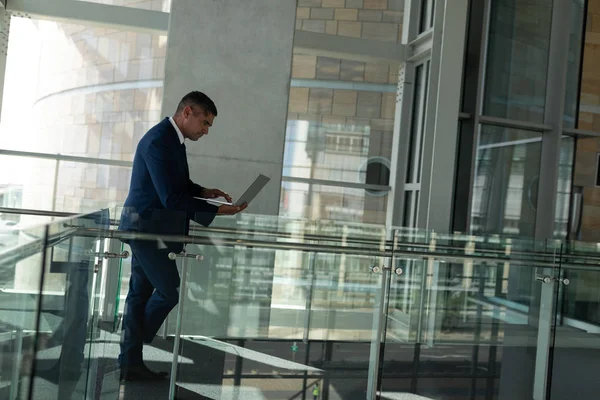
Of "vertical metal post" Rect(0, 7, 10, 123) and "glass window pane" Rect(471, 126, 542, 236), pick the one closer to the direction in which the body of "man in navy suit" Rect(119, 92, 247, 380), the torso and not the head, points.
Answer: the glass window pane

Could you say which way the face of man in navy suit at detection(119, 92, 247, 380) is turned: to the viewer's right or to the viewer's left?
to the viewer's right

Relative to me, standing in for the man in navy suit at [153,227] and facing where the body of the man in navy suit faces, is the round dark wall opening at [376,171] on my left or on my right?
on my left

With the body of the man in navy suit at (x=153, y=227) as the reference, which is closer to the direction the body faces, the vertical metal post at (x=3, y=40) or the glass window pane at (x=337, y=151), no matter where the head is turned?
the glass window pane

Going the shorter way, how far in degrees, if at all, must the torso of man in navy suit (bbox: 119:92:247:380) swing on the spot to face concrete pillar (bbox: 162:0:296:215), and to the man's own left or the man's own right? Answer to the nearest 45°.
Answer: approximately 90° to the man's own left

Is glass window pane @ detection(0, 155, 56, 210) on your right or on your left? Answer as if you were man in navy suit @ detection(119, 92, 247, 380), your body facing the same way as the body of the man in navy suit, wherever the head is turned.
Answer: on your left

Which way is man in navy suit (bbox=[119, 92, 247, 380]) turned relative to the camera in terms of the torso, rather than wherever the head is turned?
to the viewer's right

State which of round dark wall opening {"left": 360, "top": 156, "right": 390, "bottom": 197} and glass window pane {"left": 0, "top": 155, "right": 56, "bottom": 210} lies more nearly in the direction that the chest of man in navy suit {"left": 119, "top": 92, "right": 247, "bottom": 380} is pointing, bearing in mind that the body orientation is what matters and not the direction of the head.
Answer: the round dark wall opening

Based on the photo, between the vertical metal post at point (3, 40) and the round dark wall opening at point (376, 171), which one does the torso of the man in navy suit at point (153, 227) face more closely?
the round dark wall opening

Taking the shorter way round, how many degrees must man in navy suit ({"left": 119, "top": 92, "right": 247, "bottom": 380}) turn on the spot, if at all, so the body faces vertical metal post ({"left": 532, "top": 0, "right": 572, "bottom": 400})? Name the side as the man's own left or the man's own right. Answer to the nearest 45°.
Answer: approximately 45° to the man's own left

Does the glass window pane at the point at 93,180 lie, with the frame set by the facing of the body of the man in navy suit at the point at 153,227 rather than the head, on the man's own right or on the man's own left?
on the man's own left

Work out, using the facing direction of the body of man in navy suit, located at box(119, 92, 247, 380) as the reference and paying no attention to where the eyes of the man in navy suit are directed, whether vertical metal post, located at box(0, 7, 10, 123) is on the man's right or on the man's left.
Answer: on the man's left
